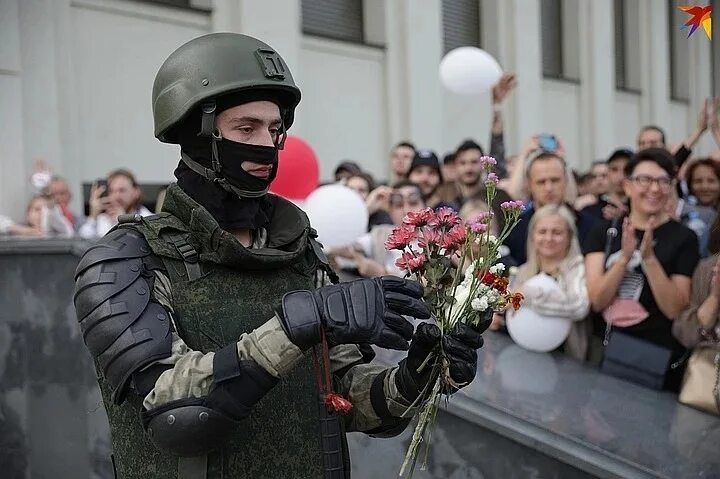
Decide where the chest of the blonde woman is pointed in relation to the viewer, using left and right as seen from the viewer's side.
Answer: facing the viewer

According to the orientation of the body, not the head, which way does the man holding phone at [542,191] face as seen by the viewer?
toward the camera

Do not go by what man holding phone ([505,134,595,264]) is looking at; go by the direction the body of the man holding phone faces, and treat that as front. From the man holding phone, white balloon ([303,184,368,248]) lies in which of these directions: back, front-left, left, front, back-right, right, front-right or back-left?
right

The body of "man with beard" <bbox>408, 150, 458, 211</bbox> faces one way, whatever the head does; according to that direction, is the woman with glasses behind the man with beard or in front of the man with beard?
in front

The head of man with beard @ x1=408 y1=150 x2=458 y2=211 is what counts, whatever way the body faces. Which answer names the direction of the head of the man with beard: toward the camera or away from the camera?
toward the camera

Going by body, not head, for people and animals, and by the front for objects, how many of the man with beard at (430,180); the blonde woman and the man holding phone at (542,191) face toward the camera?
3

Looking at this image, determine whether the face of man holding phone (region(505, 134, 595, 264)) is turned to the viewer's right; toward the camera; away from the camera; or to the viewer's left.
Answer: toward the camera

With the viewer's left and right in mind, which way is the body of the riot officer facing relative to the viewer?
facing the viewer and to the right of the viewer

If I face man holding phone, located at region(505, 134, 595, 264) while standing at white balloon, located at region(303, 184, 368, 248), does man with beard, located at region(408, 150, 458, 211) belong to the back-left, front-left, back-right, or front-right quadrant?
front-left

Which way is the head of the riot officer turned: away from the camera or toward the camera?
toward the camera

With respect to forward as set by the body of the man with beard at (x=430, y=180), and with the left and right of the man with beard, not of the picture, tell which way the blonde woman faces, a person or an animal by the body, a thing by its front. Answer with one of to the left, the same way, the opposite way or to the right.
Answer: the same way

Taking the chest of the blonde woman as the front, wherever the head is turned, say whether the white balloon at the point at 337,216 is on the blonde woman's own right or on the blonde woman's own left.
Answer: on the blonde woman's own right

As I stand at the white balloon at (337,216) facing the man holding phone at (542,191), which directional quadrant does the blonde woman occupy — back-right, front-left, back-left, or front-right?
front-right

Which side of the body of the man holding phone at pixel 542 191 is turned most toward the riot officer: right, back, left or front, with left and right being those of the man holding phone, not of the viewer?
front

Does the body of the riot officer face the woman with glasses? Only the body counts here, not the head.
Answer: no
